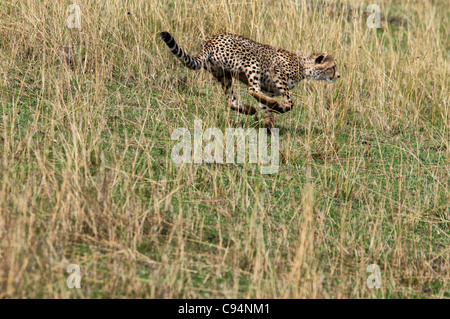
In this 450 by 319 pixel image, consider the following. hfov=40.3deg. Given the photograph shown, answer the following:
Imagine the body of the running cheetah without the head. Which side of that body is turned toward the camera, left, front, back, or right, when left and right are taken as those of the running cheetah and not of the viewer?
right
